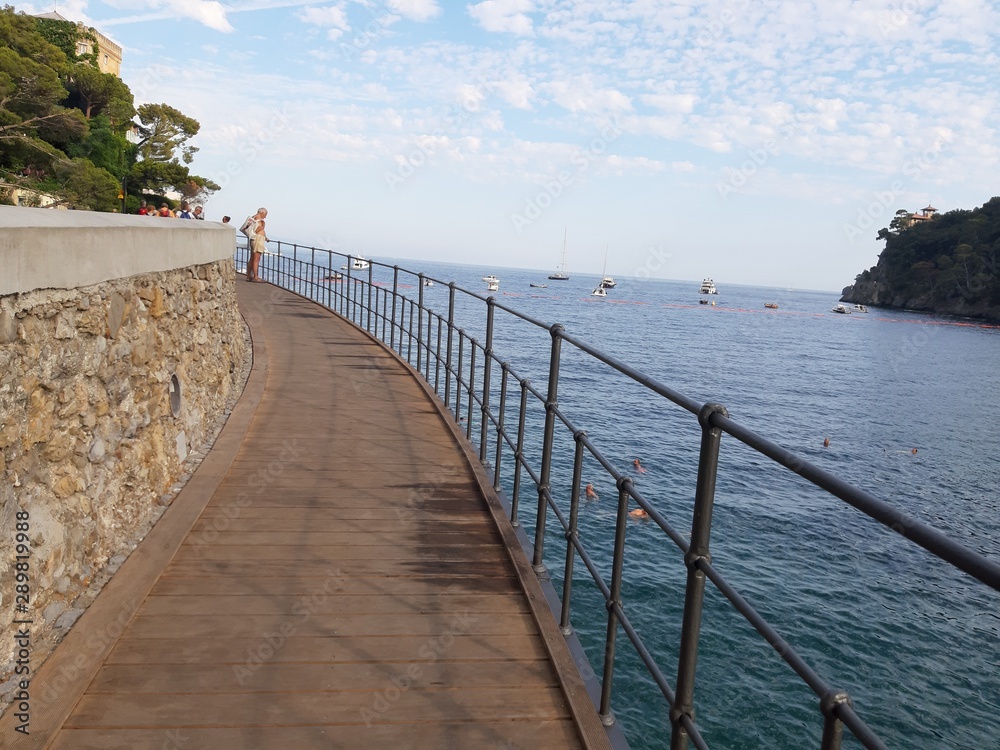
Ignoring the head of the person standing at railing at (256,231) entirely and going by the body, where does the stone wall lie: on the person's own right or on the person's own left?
on the person's own right

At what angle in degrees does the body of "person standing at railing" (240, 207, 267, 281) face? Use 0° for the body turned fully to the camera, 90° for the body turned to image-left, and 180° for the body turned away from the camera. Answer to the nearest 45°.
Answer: approximately 270°
